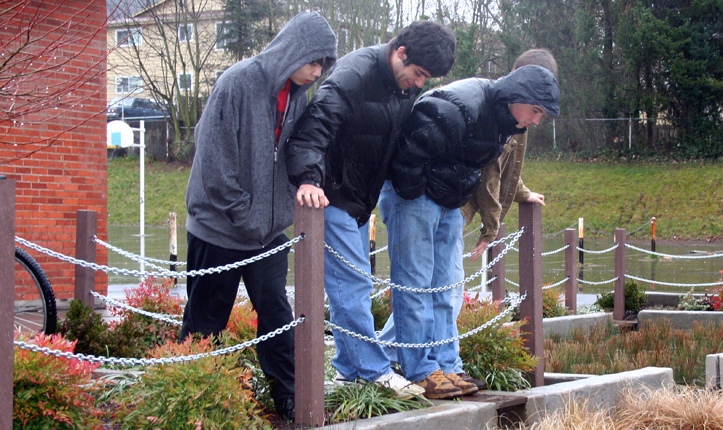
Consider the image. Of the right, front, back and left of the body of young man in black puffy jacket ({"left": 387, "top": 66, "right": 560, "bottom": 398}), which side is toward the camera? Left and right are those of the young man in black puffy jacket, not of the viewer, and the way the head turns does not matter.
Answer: right

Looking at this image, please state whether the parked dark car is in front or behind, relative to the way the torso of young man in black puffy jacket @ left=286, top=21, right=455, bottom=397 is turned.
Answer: behind

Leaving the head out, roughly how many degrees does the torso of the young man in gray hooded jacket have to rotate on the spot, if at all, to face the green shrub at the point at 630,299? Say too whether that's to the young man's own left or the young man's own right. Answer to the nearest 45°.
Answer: approximately 90° to the young man's own left

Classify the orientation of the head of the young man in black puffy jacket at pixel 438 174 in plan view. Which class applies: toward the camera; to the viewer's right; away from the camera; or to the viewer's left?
to the viewer's right

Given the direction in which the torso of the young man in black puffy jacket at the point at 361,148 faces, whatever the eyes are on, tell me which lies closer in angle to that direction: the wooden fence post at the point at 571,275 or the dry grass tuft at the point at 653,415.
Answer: the dry grass tuft

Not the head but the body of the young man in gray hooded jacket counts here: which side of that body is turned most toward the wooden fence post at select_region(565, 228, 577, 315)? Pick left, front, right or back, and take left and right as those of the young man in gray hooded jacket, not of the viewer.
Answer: left

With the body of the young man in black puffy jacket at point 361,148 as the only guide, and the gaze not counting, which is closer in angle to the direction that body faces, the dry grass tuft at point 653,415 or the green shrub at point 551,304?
the dry grass tuft

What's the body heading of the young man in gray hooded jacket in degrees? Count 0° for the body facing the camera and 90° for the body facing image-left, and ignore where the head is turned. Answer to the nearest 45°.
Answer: approximately 315°
